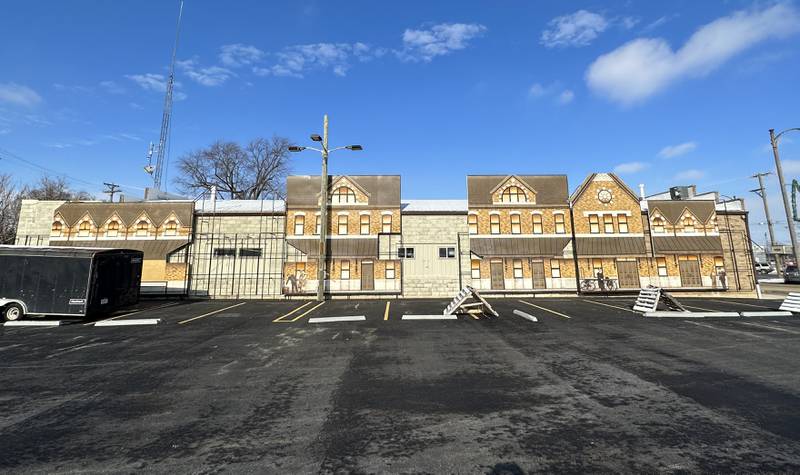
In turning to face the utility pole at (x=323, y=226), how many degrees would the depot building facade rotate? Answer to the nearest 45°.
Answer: approximately 90° to its right

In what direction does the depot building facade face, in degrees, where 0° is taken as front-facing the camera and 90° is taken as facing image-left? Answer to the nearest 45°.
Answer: approximately 0°

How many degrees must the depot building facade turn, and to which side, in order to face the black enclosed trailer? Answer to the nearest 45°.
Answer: approximately 45° to its right
